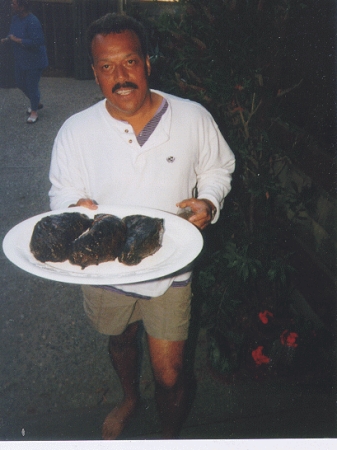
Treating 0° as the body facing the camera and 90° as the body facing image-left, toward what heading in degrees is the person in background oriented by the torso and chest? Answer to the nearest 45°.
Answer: approximately 45°

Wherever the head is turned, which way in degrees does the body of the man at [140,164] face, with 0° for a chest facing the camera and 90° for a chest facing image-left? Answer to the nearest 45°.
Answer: approximately 0°

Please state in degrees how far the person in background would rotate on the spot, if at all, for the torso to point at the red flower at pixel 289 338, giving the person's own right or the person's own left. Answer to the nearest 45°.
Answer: approximately 45° to the person's own left

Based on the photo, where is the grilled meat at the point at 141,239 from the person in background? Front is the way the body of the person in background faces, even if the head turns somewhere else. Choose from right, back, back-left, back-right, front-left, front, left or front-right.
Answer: front-left

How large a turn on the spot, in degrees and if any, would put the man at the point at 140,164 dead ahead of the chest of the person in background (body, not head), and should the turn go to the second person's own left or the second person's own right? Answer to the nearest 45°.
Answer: approximately 45° to the second person's own left

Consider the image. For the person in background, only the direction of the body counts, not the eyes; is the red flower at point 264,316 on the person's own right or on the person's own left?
on the person's own left

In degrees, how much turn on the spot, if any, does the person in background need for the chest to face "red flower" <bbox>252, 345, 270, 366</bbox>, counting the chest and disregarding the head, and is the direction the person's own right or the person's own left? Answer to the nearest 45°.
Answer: approximately 45° to the person's own left
